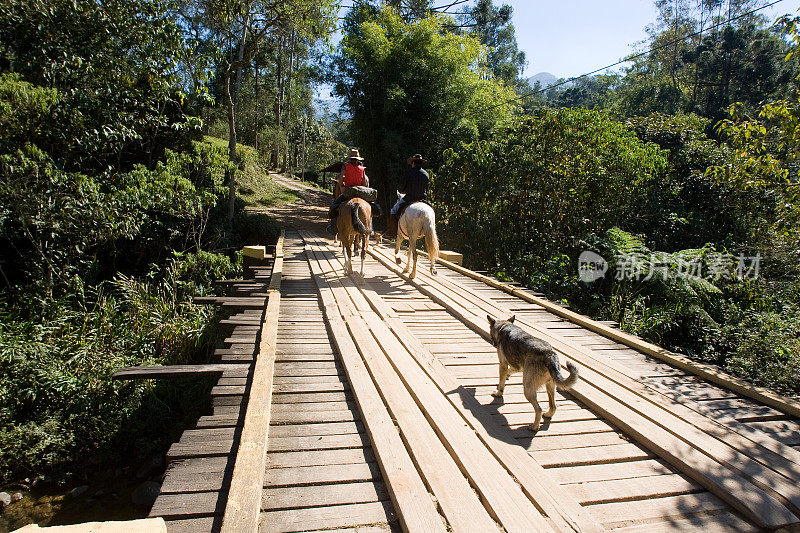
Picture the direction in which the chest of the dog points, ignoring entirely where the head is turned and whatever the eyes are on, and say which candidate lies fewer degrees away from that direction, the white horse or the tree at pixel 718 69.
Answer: the white horse

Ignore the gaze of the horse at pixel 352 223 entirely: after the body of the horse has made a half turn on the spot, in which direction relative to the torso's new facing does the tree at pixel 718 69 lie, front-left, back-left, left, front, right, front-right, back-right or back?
back-left

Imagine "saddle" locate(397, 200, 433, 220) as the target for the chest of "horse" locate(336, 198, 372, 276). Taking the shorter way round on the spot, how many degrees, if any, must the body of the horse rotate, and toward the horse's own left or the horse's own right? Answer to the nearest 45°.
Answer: approximately 90° to the horse's own right

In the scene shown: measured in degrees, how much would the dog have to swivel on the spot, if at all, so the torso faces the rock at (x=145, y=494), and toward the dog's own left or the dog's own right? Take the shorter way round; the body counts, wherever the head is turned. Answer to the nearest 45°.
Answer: approximately 45° to the dog's own left

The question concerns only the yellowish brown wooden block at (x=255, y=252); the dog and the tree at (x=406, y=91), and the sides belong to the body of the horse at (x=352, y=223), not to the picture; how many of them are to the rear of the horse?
1

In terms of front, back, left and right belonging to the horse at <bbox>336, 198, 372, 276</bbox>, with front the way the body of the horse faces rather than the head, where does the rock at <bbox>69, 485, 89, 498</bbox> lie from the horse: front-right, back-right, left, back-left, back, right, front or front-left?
back-left

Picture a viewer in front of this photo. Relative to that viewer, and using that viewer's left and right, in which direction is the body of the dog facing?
facing away from the viewer and to the left of the viewer

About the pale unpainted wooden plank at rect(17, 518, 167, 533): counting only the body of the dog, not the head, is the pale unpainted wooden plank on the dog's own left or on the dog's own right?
on the dog's own left

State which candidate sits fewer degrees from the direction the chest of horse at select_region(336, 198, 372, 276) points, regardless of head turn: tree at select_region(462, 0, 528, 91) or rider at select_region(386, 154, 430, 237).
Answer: the tree

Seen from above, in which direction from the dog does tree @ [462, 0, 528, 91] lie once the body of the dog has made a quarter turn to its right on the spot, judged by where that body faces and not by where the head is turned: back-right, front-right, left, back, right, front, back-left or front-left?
front-left

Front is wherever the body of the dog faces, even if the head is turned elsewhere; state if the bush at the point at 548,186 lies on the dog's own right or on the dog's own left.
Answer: on the dog's own right

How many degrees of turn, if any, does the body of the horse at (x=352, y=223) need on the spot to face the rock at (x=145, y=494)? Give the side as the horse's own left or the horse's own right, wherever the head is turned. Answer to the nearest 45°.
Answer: approximately 135° to the horse's own left

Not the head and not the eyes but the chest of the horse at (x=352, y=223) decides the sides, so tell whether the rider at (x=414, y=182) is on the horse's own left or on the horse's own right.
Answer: on the horse's own right

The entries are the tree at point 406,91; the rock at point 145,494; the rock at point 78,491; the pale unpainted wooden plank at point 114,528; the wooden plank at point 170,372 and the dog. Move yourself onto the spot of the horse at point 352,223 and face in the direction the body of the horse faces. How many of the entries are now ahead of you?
1

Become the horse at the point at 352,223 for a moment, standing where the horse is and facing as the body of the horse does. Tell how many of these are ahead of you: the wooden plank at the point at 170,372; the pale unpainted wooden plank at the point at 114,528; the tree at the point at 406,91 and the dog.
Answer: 1

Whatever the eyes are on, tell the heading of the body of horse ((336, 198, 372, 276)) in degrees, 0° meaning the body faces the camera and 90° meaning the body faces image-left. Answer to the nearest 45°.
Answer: approximately 180°

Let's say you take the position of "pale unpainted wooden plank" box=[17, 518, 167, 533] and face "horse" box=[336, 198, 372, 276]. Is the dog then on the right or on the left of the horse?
right

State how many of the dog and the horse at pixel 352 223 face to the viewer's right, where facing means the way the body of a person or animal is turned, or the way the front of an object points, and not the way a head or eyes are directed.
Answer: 0
